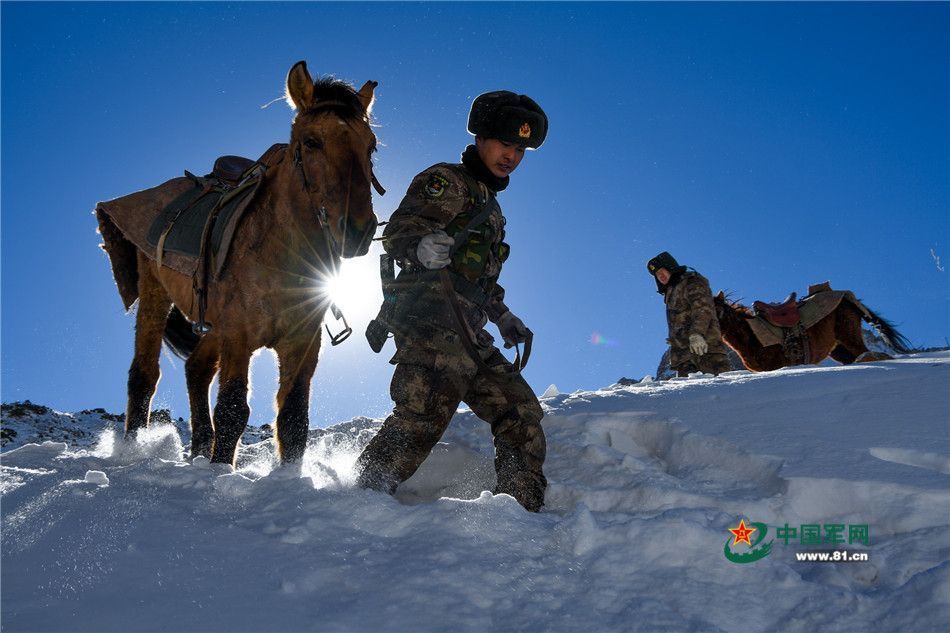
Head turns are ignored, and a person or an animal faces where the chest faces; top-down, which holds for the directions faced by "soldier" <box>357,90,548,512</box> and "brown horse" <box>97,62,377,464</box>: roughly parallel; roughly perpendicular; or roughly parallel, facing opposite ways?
roughly parallel

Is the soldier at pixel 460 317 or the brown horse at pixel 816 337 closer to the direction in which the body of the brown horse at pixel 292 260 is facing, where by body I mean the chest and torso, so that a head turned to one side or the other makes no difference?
the soldier

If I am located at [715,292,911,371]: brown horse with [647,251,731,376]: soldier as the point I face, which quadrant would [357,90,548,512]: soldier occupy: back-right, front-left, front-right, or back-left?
front-left

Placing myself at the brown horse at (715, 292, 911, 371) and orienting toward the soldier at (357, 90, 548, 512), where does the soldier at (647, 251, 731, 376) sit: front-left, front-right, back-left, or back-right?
front-right

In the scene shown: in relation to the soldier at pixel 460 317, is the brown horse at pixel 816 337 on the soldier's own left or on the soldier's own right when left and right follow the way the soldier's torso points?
on the soldier's own left

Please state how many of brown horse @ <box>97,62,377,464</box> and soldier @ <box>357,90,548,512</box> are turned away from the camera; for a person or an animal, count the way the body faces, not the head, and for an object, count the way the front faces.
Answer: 0

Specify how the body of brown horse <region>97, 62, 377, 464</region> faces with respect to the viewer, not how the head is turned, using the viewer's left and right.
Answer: facing the viewer and to the right of the viewer
